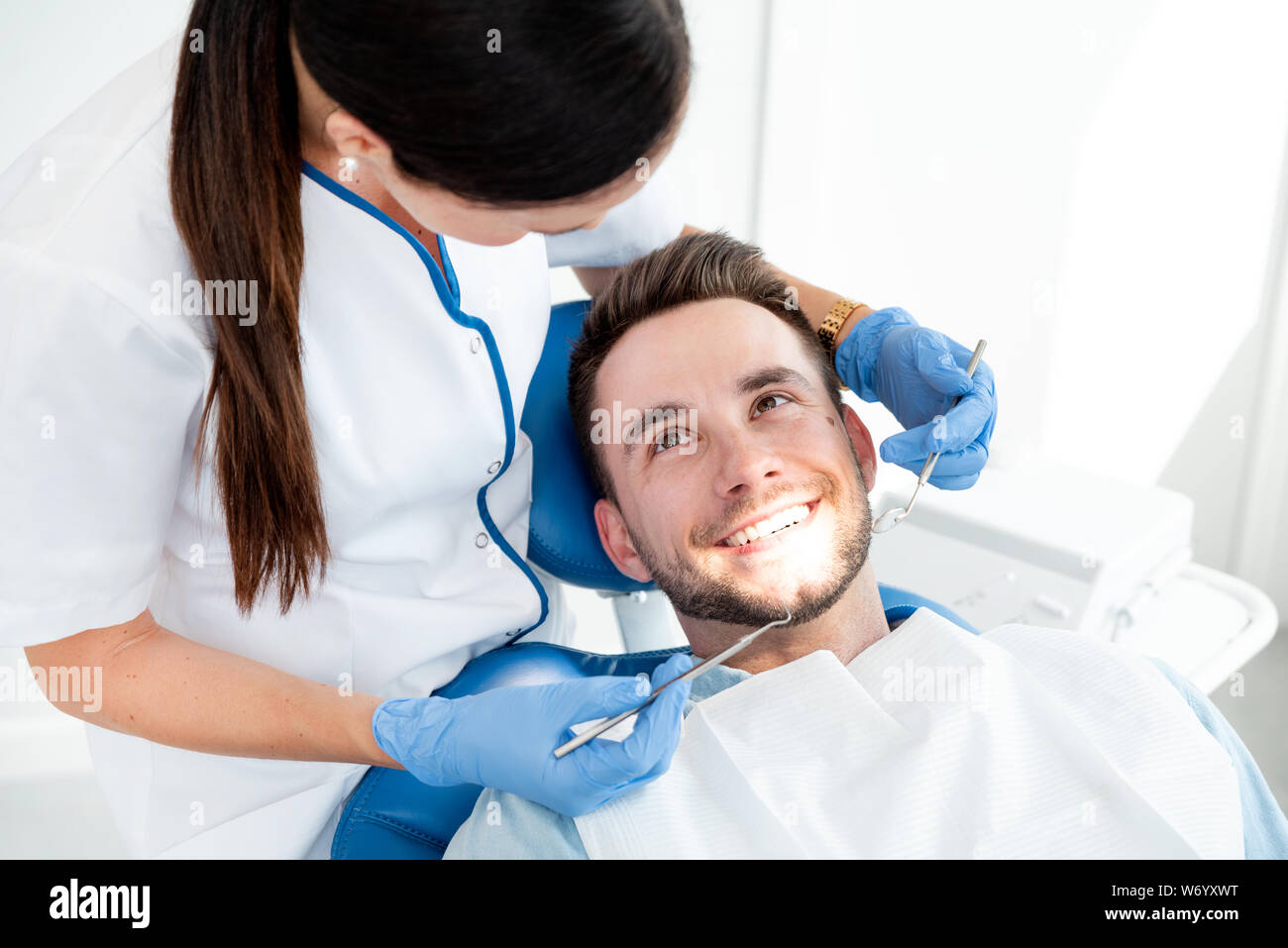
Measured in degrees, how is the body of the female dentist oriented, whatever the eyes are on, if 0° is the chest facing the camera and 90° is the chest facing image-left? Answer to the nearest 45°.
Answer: approximately 315°

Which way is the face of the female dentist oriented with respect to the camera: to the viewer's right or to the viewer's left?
to the viewer's right

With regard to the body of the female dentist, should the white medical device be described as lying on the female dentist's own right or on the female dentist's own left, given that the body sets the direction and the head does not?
on the female dentist's own left
